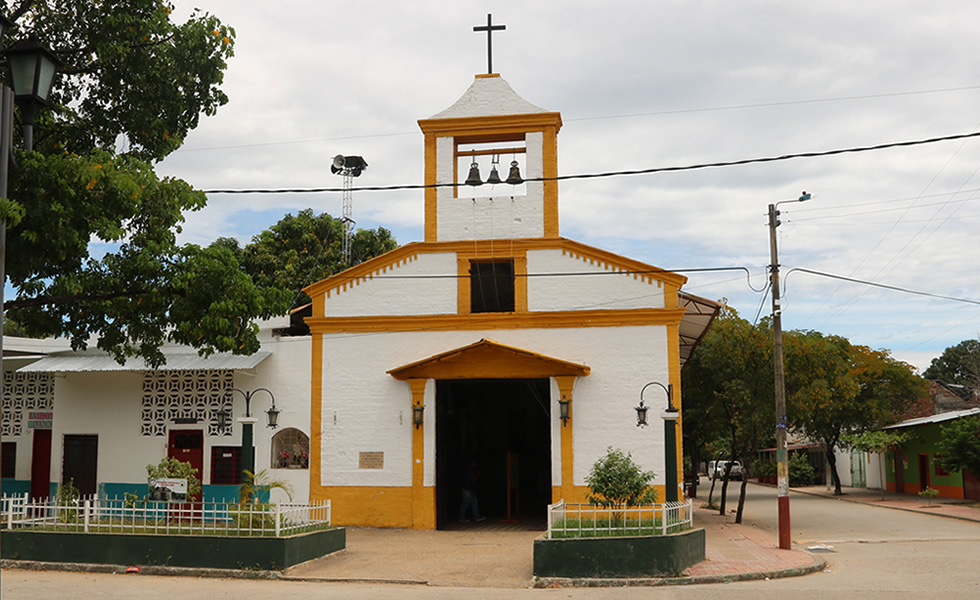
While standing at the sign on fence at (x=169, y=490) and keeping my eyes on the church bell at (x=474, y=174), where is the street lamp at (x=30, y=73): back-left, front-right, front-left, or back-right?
back-right

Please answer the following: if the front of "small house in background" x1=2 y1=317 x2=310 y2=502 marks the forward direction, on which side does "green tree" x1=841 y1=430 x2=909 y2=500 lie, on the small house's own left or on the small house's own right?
on the small house's own left

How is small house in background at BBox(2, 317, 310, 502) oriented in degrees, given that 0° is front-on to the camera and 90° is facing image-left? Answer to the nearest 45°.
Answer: approximately 0°

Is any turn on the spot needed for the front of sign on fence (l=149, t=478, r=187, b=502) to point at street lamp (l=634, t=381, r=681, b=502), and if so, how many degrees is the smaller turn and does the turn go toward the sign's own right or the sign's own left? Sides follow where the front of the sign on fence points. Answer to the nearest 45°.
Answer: approximately 90° to the sign's own left

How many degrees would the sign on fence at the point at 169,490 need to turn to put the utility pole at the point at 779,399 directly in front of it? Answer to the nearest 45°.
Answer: approximately 90° to its left

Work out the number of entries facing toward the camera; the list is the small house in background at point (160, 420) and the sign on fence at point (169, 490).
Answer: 2

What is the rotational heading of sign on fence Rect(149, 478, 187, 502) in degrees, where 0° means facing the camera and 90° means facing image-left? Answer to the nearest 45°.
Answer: approximately 0°
